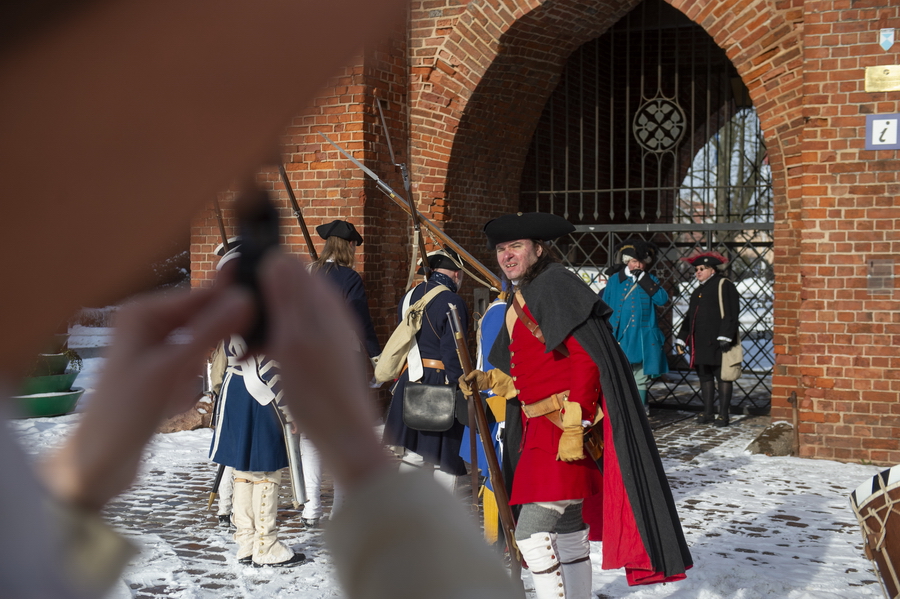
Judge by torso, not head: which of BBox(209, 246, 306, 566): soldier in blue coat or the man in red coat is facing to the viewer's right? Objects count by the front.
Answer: the soldier in blue coat

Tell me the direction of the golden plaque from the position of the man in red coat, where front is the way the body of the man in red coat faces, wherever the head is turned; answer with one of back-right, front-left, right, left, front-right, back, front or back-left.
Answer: back

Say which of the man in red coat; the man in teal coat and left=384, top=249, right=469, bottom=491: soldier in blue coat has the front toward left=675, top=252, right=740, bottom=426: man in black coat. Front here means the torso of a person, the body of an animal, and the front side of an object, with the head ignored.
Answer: the soldier in blue coat

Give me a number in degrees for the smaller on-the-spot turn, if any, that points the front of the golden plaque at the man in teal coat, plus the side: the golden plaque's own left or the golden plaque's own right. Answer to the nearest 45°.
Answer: approximately 135° to the golden plaque's own right

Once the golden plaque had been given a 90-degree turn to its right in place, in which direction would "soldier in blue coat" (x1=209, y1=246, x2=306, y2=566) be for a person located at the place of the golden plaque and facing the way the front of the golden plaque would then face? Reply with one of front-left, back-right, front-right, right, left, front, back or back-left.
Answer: front-left

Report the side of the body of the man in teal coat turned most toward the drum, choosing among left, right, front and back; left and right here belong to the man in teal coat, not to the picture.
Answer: front

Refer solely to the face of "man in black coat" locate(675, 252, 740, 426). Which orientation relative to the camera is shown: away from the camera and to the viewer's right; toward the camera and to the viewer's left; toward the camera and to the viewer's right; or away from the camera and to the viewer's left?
toward the camera and to the viewer's left

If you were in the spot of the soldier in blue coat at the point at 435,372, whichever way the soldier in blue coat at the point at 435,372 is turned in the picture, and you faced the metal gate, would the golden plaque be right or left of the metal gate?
right

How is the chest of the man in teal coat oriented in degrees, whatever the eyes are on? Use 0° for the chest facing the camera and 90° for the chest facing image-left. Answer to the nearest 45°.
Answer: approximately 0°

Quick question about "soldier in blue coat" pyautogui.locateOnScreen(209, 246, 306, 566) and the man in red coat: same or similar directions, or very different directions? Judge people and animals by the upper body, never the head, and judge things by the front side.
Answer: very different directions

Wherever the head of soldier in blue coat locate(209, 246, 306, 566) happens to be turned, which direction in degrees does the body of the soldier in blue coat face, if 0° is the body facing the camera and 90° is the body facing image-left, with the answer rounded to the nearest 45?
approximately 270°

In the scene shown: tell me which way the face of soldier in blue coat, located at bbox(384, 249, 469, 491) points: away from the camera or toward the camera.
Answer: away from the camera

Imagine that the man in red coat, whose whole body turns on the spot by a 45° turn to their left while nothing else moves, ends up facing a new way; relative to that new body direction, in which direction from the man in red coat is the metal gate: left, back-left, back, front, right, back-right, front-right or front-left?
back

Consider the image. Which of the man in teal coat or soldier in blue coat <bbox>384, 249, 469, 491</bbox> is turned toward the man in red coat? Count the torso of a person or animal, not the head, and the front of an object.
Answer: the man in teal coat

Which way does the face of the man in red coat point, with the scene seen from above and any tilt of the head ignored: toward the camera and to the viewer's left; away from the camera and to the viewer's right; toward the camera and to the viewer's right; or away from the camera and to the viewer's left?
toward the camera and to the viewer's left
